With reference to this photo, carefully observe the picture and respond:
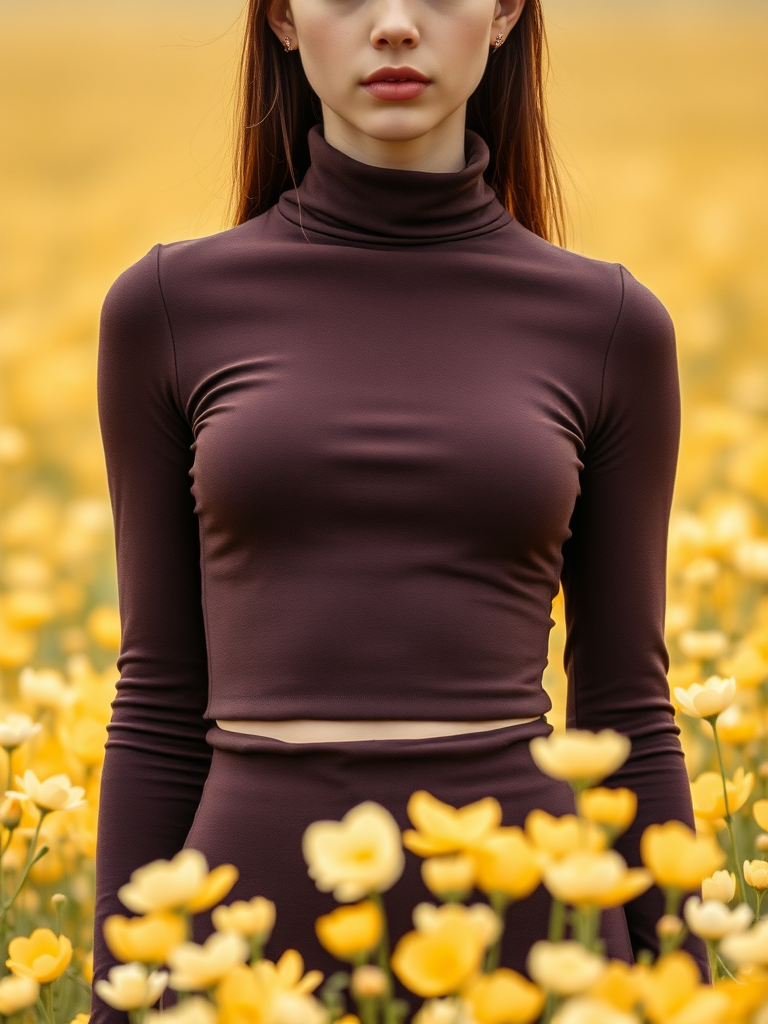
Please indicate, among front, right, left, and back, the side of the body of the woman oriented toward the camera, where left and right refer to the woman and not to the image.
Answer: front

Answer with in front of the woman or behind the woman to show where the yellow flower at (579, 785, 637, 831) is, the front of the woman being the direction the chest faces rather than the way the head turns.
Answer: in front

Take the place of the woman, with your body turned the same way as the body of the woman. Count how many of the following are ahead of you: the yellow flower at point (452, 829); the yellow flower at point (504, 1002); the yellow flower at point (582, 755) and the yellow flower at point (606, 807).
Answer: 4

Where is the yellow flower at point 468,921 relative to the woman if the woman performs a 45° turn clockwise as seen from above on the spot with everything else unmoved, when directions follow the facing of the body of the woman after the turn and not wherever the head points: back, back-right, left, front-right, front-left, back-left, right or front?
front-left

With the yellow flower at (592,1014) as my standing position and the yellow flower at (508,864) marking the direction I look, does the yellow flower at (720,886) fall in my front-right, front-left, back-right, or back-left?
front-right

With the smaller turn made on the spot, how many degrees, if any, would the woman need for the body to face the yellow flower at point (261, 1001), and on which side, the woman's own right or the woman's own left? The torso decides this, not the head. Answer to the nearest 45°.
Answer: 0° — they already face it

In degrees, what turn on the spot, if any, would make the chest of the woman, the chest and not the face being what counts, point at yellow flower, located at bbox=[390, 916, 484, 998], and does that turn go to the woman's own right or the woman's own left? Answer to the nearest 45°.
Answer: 0° — they already face it

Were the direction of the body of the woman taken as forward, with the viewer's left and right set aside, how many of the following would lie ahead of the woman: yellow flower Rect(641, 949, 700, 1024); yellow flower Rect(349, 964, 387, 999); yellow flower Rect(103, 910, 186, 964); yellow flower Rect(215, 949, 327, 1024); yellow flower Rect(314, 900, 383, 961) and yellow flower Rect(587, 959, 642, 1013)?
6

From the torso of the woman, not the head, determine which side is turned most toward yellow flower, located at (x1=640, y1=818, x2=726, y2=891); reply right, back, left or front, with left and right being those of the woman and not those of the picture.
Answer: front

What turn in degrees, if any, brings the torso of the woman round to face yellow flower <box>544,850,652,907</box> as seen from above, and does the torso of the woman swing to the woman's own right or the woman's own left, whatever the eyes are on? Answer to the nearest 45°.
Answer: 0° — they already face it

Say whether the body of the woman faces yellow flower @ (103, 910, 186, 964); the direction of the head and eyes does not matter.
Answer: yes

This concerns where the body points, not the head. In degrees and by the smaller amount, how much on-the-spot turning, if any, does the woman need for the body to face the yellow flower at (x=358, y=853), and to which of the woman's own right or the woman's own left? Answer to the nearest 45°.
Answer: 0° — they already face it

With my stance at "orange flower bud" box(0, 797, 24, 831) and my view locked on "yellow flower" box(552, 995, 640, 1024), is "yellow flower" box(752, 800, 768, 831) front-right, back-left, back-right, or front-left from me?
front-left

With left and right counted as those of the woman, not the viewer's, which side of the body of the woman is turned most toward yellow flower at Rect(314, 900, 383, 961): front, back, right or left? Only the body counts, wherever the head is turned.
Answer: front
